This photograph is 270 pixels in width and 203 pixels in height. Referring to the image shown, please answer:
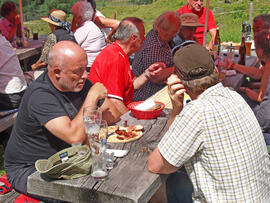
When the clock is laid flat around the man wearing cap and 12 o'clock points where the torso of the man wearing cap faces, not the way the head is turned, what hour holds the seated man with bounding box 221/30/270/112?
The seated man is roughly at 2 o'clock from the man wearing cap.

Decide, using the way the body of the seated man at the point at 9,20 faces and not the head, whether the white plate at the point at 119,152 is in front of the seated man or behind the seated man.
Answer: in front

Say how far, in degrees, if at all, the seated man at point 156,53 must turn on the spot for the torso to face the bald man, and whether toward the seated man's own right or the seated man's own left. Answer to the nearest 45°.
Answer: approximately 45° to the seated man's own right

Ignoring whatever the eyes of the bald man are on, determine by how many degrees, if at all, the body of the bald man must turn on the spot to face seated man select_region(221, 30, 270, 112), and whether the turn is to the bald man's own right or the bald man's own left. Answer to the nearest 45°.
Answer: approximately 90° to the bald man's own left

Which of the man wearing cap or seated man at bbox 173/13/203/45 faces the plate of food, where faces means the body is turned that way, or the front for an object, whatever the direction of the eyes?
the man wearing cap

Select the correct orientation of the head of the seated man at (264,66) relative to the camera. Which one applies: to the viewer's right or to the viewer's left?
to the viewer's left

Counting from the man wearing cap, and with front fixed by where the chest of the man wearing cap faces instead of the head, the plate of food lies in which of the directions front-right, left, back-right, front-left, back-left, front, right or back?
front

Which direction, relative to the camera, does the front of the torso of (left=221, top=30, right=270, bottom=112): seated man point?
to the viewer's left

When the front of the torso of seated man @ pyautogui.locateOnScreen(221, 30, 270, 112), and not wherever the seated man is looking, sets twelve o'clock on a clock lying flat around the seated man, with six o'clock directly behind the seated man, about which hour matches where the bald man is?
The bald man is roughly at 10 o'clock from the seated man.

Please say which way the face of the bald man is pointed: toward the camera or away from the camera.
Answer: toward the camera

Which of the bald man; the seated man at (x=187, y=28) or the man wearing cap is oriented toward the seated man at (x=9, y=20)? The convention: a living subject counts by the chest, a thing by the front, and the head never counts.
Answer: the man wearing cap

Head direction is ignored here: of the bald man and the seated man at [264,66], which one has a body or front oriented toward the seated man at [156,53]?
the seated man at [264,66]

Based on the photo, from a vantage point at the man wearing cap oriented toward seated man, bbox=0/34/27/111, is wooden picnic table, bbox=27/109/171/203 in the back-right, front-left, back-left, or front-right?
front-left
